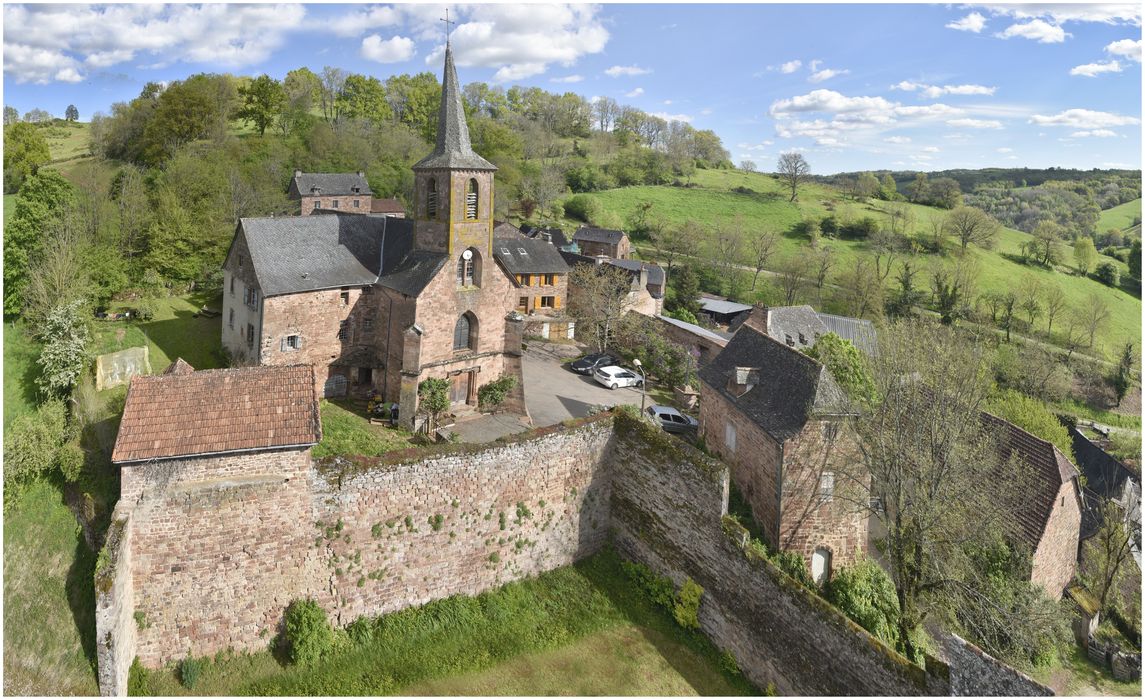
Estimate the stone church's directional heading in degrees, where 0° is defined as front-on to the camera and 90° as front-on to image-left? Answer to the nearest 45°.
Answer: approximately 315°

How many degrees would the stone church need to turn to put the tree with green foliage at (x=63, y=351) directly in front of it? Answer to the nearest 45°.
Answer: approximately 135° to its right

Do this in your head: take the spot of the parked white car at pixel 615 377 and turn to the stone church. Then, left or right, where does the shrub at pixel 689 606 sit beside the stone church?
left

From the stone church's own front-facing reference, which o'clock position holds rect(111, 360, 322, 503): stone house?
The stone house is roughly at 2 o'clock from the stone church.

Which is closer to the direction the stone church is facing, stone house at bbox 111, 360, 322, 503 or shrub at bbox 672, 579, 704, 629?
the shrub

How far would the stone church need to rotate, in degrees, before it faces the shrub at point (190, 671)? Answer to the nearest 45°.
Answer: approximately 45° to its right
